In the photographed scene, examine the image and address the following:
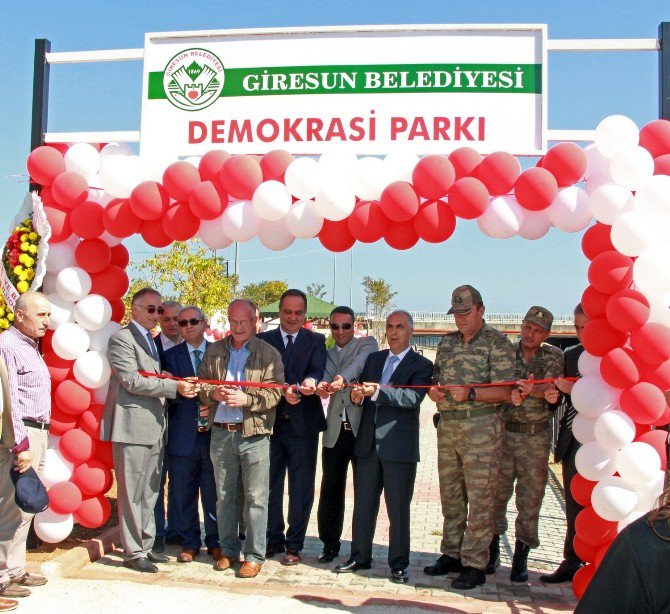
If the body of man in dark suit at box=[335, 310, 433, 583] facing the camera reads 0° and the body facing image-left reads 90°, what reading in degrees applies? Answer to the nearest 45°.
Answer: approximately 45°

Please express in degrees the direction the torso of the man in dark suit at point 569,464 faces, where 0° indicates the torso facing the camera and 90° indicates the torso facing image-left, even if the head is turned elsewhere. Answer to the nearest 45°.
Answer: approximately 45°

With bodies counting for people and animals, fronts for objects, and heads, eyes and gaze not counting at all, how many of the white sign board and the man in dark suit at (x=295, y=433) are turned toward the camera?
2

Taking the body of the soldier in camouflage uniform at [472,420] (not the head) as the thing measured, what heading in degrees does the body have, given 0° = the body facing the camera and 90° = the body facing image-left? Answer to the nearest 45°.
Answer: approximately 45°
